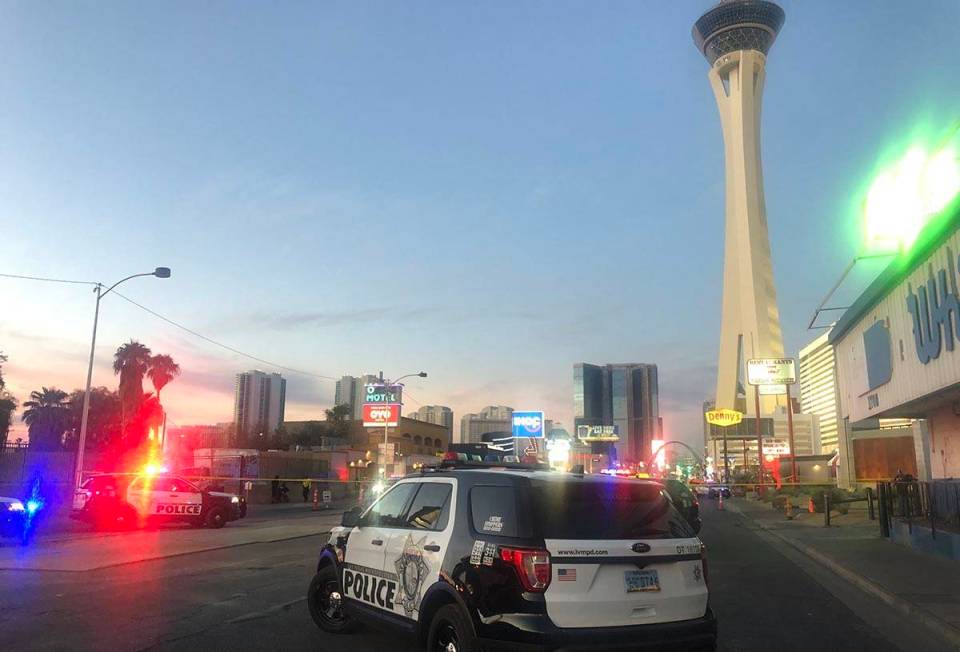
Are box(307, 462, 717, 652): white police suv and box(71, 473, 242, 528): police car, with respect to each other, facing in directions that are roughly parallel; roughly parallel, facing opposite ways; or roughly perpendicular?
roughly perpendicular

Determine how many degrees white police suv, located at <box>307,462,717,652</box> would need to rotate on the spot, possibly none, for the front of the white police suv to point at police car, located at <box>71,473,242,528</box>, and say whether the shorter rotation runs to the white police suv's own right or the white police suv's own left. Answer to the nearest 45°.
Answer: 0° — it already faces it

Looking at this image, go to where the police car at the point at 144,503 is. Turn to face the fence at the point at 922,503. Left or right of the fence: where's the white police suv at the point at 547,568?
right

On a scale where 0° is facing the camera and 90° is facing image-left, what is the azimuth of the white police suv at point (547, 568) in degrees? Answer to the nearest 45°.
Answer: approximately 135°

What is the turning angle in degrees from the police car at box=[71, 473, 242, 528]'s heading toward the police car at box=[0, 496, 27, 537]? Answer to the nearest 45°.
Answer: approximately 135° to its right

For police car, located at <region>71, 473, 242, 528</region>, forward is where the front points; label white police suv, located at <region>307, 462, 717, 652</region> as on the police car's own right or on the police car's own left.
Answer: on the police car's own right

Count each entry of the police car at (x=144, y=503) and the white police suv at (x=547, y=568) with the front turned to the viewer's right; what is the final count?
1

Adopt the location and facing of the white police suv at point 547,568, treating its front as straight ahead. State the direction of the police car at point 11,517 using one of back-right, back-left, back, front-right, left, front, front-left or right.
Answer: front

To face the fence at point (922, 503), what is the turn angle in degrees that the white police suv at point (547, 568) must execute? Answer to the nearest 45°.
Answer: approximately 90° to its right
